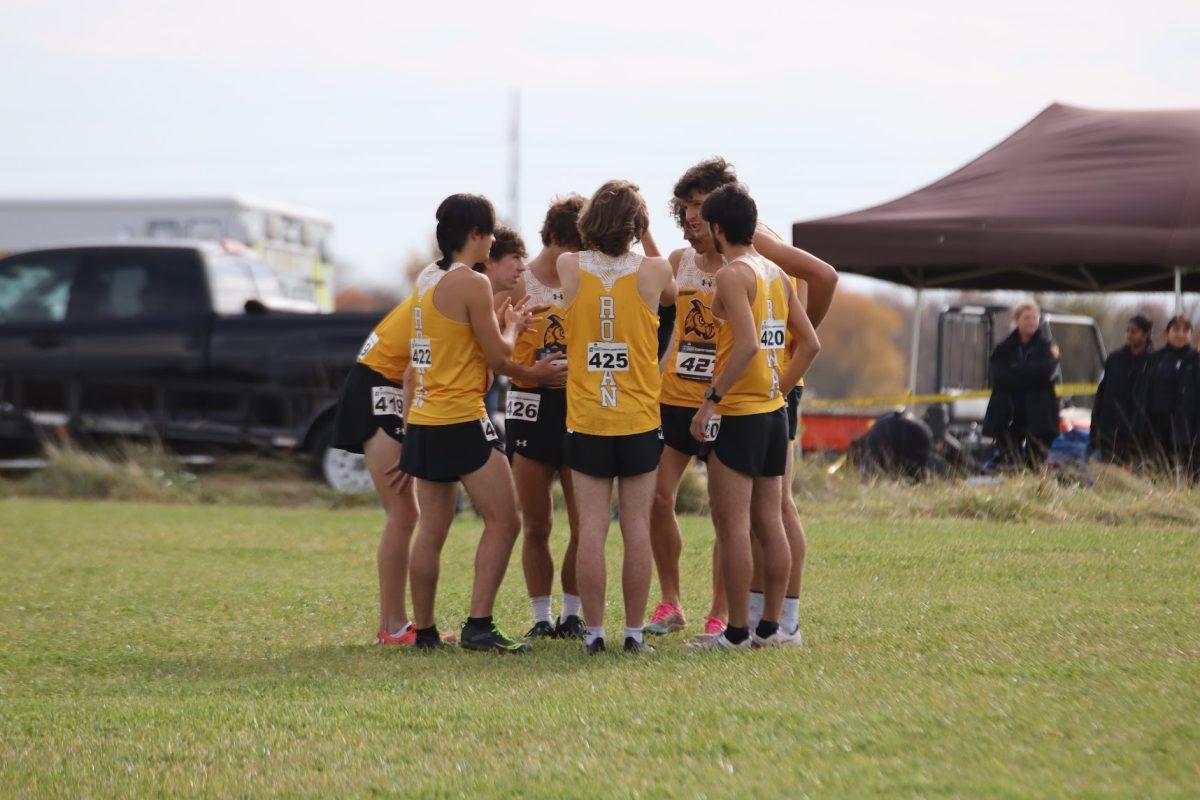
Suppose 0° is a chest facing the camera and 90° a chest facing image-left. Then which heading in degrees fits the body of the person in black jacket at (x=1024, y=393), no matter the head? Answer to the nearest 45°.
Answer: approximately 0°

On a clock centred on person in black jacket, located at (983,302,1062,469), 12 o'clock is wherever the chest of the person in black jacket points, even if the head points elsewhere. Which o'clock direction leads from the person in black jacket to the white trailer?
The white trailer is roughly at 4 o'clock from the person in black jacket.

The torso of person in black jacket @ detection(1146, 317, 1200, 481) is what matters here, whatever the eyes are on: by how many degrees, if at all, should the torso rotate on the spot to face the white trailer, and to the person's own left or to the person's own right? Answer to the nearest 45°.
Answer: approximately 90° to the person's own right

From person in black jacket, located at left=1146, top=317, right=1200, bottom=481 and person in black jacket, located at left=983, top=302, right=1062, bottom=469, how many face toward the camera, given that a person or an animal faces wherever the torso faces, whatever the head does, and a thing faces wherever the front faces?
2

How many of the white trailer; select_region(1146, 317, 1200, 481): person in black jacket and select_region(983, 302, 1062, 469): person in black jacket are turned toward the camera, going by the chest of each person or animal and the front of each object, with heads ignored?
2

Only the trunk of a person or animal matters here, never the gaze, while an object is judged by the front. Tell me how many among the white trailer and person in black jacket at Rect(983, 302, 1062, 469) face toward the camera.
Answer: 1

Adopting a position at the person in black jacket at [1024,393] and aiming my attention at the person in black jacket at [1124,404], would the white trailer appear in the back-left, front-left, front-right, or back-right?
back-left
